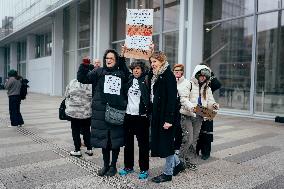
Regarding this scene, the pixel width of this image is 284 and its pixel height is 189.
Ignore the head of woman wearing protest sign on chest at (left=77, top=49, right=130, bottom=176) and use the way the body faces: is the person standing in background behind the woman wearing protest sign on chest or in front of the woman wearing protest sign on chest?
behind

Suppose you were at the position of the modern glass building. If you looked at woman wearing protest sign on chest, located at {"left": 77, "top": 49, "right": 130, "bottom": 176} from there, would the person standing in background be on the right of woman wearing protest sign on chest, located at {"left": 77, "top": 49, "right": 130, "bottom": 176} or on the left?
right

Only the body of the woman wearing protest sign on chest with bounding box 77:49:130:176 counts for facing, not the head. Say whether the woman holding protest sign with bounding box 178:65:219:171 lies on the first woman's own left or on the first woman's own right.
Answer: on the first woman's own left

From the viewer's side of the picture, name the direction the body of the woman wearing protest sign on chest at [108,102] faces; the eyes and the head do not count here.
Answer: toward the camera

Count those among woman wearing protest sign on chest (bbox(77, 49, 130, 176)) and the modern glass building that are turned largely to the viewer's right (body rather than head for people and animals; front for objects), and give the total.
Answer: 0

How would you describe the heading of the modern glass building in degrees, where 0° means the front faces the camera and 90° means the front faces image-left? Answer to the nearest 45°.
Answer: approximately 45°

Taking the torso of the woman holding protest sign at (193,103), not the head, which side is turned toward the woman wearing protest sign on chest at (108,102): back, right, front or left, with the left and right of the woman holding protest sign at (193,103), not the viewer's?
right

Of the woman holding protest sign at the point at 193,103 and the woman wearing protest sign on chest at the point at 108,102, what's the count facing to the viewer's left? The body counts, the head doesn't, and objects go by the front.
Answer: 0

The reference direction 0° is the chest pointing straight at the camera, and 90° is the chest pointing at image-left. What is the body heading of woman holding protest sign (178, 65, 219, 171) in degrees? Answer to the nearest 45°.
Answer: approximately 315°
